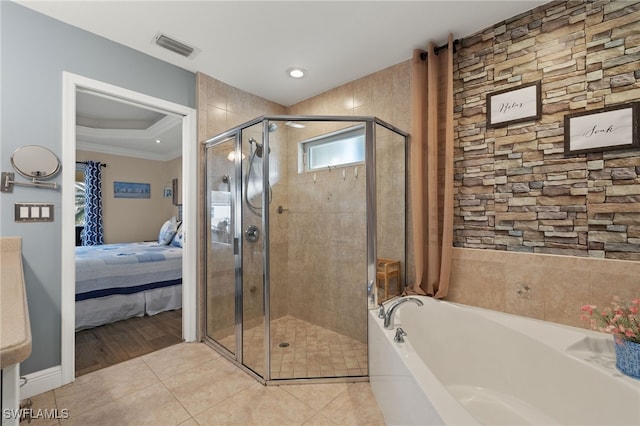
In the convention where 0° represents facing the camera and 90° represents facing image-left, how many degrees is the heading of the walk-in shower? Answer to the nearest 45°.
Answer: approximately 0°

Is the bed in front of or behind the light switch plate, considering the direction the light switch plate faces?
behind

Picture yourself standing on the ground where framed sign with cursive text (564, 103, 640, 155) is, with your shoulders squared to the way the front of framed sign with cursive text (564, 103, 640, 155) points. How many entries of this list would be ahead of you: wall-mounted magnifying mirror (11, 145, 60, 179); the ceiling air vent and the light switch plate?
3

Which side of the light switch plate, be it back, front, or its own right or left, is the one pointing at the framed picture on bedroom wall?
back

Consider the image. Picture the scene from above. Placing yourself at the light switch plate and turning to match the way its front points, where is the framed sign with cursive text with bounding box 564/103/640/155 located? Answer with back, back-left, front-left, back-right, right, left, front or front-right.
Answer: front-left

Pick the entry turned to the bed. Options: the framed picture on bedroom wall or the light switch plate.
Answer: the framed picture on bedroom wall

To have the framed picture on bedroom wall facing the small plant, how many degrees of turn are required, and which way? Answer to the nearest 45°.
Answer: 0° — it already faces it

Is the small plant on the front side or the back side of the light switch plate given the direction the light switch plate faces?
on the front side

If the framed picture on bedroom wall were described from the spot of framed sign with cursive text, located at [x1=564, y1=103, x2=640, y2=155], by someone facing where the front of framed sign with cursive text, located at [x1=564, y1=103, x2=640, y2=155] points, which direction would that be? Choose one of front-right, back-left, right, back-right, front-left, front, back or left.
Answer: front-right

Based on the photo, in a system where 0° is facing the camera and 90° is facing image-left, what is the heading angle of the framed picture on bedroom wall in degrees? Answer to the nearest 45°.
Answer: approximately 0°

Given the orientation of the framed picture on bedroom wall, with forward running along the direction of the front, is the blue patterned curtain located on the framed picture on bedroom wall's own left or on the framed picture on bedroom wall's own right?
on the framed picture on bedroom wall's own right

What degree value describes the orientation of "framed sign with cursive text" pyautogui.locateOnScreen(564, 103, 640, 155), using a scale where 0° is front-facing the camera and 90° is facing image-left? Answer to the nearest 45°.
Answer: approximately 45°

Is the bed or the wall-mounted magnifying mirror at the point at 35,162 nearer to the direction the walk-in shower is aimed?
the wall-mounted magnifying mirror
